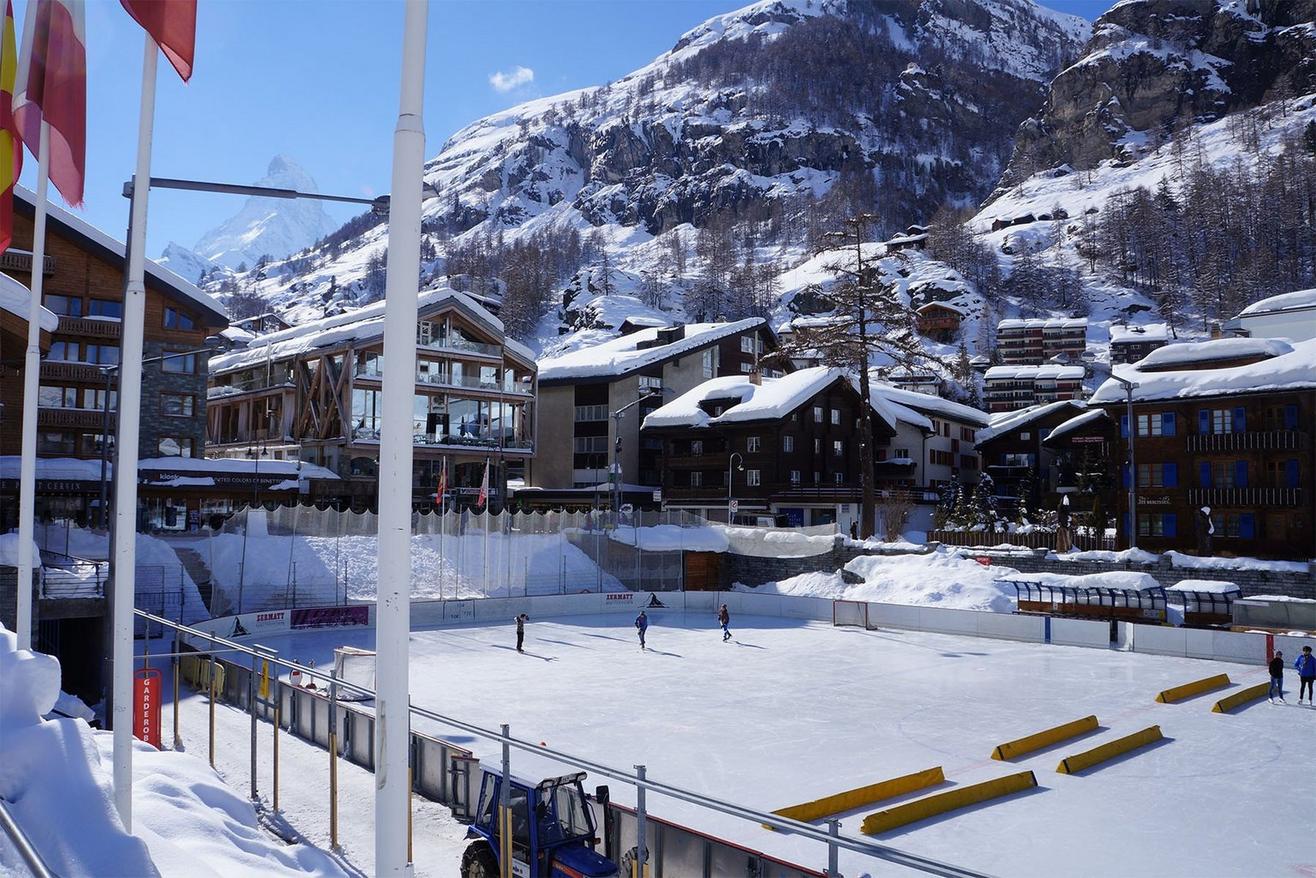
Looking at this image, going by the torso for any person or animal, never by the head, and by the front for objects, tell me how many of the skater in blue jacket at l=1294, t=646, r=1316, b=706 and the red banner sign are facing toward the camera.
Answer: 2

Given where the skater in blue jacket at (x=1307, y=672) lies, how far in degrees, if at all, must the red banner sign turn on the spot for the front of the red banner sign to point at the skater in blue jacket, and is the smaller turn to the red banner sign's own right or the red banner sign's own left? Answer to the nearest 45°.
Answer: approximately 90° to the red banner sign's own left

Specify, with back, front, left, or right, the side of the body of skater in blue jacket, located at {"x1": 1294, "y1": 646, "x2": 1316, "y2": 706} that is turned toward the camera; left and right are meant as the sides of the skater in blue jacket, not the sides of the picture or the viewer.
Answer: front

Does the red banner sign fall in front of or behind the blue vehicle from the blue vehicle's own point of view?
behind

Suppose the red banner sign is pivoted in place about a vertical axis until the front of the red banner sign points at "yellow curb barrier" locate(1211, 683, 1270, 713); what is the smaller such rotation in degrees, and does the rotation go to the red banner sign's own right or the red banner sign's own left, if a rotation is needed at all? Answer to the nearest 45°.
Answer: approximately 90° to the red banner sign's own left

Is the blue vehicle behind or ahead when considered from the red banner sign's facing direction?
ahead

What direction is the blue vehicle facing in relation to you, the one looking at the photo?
facing the viewer and to the right of the viewer

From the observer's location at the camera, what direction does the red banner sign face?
facing the viewer

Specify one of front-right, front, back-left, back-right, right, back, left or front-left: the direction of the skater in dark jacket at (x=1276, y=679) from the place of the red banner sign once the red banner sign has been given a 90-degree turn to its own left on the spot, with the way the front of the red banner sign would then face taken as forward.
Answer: front

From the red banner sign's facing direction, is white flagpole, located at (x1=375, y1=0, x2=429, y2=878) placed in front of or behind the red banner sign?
in front

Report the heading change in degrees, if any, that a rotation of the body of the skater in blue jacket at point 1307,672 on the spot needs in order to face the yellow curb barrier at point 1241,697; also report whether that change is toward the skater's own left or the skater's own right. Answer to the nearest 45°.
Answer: approximately 90° to the skater's own right
